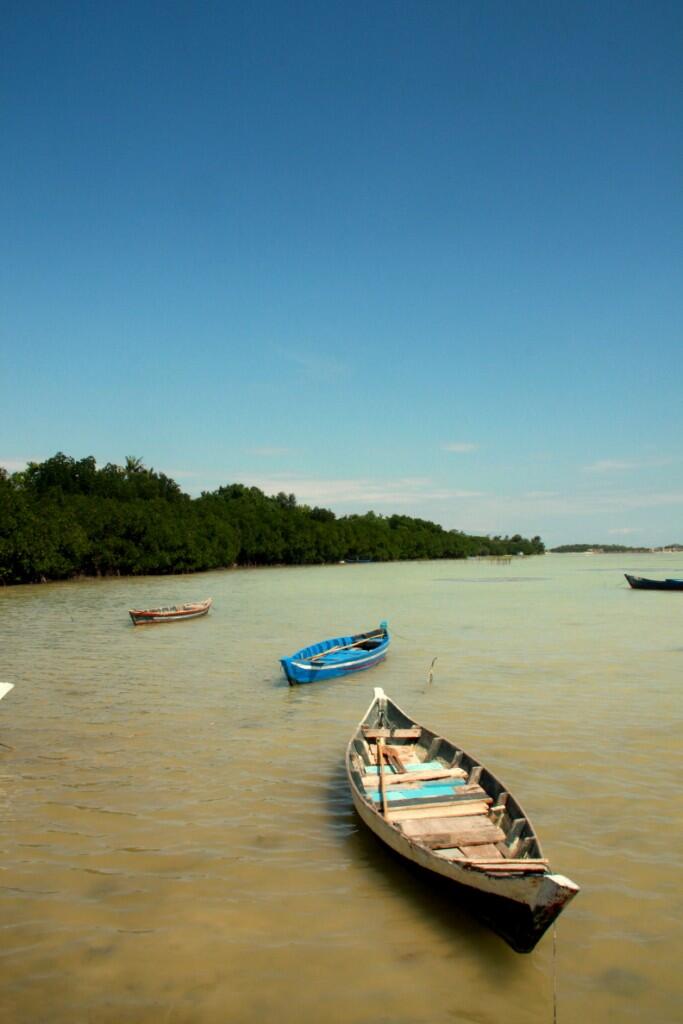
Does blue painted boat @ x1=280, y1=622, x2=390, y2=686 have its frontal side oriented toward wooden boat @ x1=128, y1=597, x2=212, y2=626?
no

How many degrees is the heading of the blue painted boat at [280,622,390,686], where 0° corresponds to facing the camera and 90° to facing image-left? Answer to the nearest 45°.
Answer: approximately 45°
